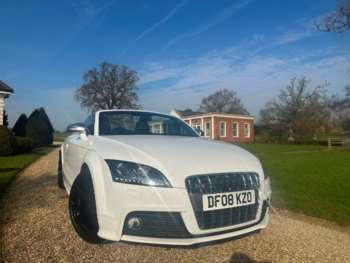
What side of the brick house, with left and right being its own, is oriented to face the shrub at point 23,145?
front

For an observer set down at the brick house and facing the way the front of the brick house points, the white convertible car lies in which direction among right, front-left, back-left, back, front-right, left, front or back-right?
front-left

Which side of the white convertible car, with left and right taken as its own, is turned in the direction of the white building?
back

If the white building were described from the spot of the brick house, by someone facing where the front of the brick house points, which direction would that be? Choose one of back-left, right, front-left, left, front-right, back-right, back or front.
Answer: front

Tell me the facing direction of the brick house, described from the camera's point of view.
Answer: facing the viewer and to the left of the viewer

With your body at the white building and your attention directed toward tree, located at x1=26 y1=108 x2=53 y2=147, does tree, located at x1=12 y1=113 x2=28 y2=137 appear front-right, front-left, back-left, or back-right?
front-left

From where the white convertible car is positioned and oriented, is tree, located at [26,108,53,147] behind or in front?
behind

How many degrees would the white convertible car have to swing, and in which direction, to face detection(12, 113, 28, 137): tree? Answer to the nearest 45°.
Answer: approximately 180°

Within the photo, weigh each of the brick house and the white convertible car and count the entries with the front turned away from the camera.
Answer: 0

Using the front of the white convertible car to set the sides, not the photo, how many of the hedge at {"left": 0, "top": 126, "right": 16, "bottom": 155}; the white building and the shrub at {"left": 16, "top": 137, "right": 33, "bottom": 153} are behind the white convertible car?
3

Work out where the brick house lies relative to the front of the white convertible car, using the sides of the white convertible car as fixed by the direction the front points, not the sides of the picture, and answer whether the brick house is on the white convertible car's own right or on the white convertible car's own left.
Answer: on the white convertible car's own left

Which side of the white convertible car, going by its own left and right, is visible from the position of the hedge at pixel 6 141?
back

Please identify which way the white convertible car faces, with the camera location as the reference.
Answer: facing the viewer and to the right of the viewer
